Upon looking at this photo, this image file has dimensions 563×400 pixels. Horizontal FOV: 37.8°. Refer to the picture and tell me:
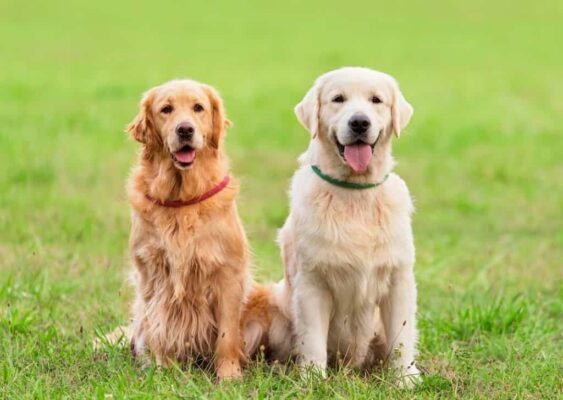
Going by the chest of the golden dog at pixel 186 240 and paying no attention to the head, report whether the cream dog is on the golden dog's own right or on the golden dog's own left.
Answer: on the golden dog's own left

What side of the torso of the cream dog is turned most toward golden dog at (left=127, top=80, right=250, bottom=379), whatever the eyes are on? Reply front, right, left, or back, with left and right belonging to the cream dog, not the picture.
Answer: right

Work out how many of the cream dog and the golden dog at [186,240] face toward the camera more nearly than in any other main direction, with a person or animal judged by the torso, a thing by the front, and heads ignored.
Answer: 2

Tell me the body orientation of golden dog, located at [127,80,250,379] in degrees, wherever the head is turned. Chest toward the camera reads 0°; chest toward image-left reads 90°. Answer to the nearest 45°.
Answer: approximately 0°
